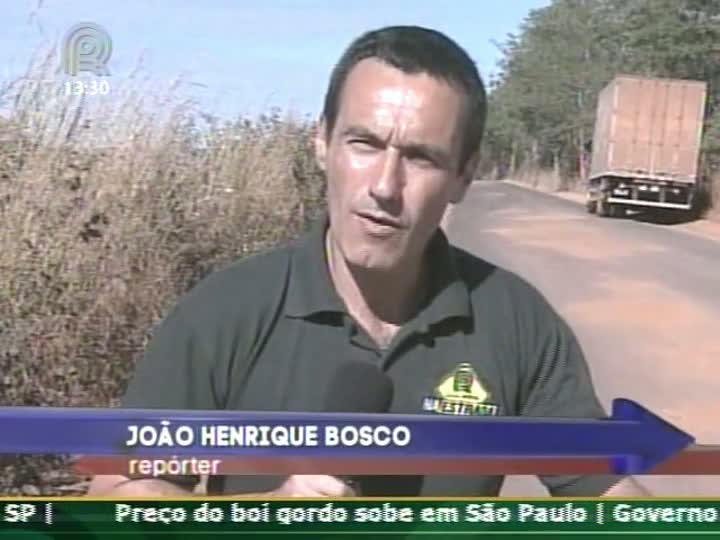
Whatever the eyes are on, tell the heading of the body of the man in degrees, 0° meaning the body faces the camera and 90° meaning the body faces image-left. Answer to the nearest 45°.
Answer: approximately 0°
